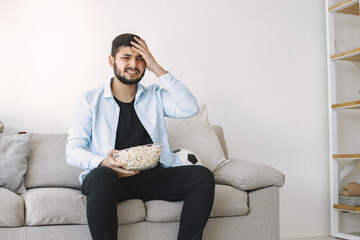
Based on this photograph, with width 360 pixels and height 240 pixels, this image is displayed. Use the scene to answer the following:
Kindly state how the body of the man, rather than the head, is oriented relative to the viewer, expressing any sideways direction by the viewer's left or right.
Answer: facing the viewer

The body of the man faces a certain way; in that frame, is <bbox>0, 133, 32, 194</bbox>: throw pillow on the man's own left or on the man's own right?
on the man's own right

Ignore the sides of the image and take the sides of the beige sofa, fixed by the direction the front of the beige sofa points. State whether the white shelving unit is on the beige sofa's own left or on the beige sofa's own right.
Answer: on the beige sofa's own left

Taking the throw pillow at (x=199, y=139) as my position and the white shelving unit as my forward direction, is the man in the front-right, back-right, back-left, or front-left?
back-right

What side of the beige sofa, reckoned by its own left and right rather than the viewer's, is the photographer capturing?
front

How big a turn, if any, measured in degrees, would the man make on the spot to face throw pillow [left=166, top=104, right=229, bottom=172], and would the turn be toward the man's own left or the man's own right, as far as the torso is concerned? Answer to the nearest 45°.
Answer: approximately 135° to the man's own left
